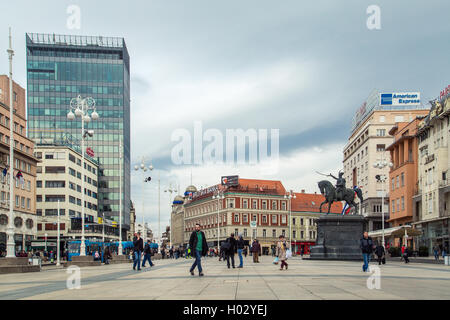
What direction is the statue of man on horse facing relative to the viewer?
to the viewer's left

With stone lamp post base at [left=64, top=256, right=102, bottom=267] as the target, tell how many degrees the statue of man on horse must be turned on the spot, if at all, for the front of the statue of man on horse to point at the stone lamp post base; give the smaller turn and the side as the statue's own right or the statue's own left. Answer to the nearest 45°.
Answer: approximately 45° to the statue's own left

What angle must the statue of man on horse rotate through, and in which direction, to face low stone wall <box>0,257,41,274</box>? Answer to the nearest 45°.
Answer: approximately 45° to its left
